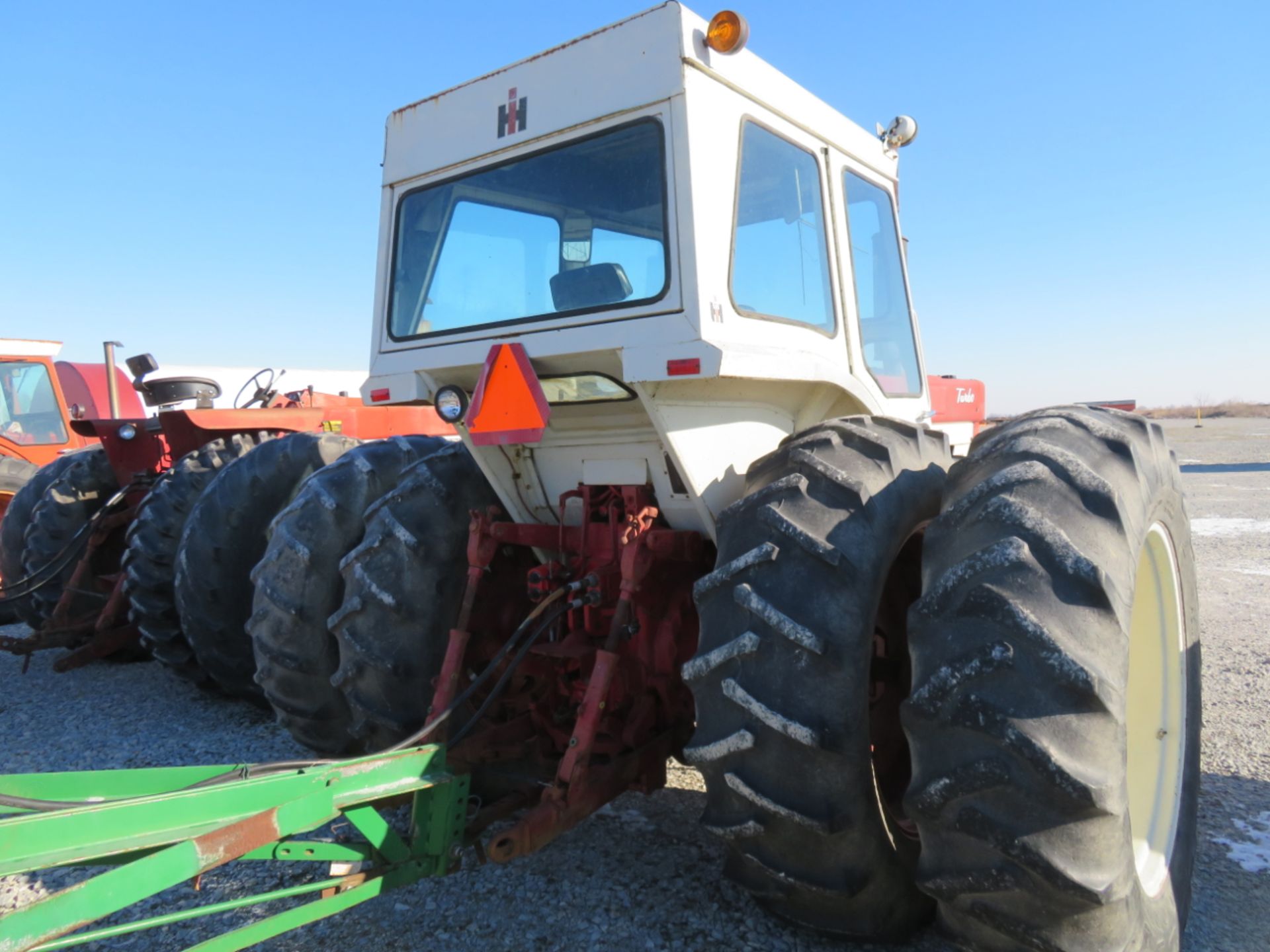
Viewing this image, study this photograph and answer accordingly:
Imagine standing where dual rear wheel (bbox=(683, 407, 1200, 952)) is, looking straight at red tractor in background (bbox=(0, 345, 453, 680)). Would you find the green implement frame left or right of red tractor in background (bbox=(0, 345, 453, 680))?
left

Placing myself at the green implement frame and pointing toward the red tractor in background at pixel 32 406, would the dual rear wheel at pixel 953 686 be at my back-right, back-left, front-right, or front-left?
back-right

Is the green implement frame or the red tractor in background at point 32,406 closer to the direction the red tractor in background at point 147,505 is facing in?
the red tractor in background

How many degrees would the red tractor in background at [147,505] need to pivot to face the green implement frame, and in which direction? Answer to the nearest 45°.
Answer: approximately 135° to its right

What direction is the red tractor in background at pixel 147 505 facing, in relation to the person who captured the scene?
facing away from the viewer and to the right of the viewer
